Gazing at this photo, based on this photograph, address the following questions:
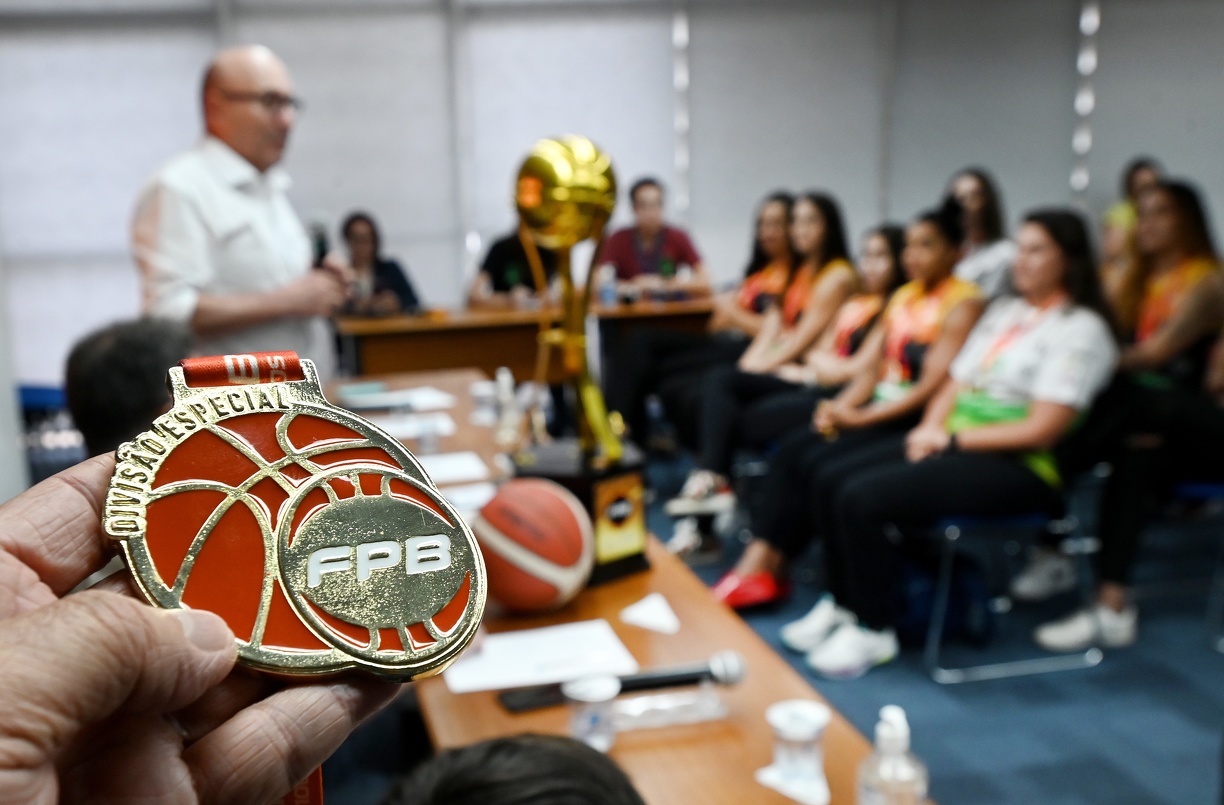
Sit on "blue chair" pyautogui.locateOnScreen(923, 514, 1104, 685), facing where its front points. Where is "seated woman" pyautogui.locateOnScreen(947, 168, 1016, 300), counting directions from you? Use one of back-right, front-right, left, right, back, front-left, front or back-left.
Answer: right

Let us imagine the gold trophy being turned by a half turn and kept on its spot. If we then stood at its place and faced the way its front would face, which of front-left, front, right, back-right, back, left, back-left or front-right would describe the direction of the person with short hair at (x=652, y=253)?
front-right

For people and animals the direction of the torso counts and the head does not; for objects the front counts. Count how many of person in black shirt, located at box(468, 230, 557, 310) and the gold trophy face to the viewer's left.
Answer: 0

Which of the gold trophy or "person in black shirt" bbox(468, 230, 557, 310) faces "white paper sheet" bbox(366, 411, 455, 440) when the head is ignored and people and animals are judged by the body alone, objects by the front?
the person in black shirt

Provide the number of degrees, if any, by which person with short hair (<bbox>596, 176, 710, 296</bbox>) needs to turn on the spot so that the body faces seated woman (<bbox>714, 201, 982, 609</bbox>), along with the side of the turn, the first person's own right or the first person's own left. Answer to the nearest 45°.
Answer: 0° — they already face them

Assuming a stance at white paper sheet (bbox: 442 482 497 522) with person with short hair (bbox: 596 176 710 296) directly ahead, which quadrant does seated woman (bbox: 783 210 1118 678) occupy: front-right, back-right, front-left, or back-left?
front-right

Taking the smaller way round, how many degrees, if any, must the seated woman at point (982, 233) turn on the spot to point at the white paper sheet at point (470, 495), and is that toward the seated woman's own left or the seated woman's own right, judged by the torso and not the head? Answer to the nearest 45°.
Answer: approximately 45° to the seated woman's own left

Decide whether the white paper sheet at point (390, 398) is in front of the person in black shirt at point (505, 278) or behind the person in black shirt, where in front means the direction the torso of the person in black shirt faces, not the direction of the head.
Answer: in front

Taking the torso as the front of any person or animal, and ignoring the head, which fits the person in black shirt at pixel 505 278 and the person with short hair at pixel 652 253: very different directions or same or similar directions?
same or similar directions

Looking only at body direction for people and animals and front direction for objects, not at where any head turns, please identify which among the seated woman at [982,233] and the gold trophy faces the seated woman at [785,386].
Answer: the seated woman at [982,233]

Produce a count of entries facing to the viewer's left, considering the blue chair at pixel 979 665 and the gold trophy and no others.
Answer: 1

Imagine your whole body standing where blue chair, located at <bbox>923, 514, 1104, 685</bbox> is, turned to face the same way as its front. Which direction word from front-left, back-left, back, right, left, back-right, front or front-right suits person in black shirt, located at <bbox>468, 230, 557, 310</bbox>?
front-right

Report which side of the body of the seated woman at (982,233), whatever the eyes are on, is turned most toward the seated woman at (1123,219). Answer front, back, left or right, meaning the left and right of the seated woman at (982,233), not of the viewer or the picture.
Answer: back

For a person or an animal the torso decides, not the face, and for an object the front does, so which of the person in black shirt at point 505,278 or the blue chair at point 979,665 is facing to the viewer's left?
the blue chair

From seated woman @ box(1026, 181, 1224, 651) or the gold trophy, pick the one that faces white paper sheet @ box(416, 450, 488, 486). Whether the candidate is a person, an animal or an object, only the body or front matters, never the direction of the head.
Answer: the seated woman

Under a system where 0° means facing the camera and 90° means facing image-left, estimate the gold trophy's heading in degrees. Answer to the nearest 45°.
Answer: approximately 315°

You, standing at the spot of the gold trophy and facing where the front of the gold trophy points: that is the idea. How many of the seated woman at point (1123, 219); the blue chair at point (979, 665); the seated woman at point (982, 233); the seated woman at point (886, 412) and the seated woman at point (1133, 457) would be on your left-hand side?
5

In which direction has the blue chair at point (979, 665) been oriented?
to the viewer's left

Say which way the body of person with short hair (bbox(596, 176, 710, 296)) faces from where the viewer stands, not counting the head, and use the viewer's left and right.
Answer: facing the viewer

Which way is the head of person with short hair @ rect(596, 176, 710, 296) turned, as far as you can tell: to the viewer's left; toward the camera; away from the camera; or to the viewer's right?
toward the camera

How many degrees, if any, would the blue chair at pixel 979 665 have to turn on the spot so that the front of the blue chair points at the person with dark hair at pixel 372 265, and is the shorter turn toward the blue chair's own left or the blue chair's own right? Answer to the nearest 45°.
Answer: approximately 45° to the blue chair's own right

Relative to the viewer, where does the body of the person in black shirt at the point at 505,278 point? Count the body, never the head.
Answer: toward the camera

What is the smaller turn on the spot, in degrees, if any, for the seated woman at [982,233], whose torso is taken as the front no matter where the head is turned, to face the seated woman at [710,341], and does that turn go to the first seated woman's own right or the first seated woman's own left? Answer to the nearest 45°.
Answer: approximately 45° to the first seated woman's own right
